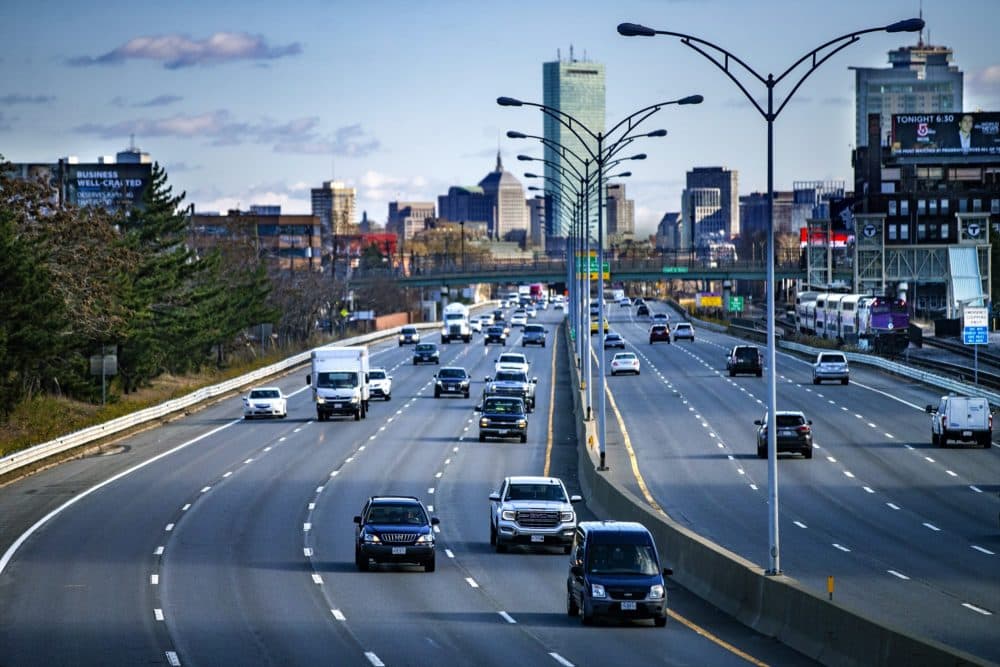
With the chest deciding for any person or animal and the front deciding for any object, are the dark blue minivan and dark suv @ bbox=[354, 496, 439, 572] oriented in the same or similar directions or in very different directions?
same or similar directions

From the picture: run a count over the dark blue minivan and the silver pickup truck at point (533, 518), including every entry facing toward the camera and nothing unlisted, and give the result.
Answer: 2

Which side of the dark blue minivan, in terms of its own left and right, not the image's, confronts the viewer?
front

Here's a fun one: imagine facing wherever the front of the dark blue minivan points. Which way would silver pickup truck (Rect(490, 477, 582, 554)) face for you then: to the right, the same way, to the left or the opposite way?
the same way

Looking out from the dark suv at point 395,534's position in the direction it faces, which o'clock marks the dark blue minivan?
The dark blue minivan is roughly at 11 o'clock from the dark suv.

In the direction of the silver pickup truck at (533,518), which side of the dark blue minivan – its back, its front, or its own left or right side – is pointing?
back

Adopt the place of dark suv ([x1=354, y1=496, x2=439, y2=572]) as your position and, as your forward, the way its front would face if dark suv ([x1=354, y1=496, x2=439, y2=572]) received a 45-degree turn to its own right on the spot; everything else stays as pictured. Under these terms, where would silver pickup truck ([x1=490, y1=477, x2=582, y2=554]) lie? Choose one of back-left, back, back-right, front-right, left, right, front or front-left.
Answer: back

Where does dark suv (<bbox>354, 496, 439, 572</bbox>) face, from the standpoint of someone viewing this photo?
facing the viewer

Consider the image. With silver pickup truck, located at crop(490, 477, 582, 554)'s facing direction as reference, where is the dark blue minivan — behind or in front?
in front

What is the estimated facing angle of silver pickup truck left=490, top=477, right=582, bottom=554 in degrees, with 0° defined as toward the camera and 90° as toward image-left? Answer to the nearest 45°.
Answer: approximately 0°

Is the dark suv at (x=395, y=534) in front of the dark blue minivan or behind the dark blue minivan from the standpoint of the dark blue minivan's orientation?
behind
